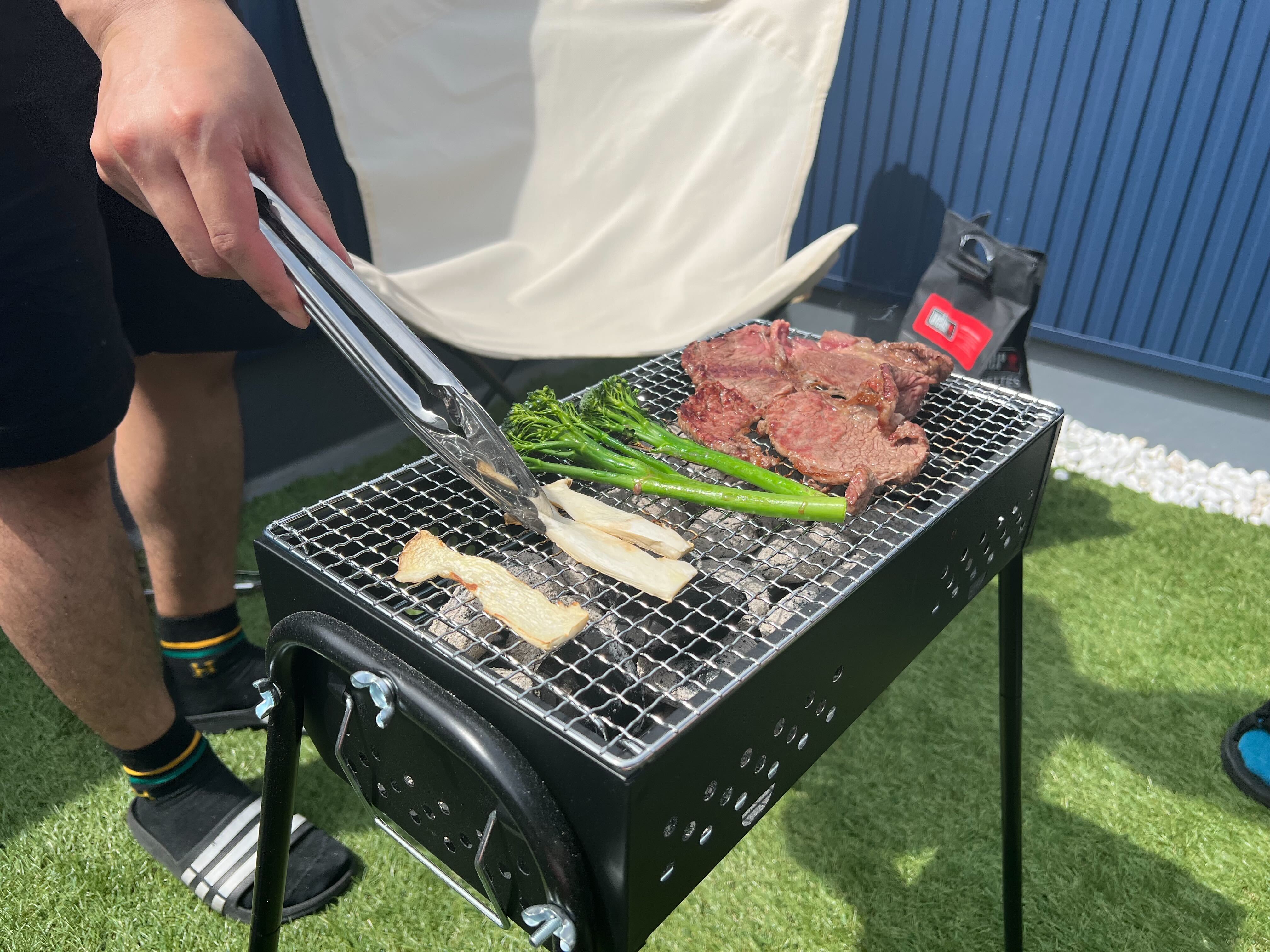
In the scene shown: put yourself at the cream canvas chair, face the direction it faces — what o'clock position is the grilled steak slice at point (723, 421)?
The grilled steak slice is roughly at 12 o'clock from the cream canvas chair.

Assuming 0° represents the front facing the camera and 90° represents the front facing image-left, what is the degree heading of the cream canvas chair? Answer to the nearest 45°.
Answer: approximately 0°

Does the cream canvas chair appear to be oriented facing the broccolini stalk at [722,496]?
yes

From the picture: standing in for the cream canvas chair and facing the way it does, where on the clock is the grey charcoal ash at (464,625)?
The grey charcoal ash is roughly at 12 o'clock from the cream canvas chair.
